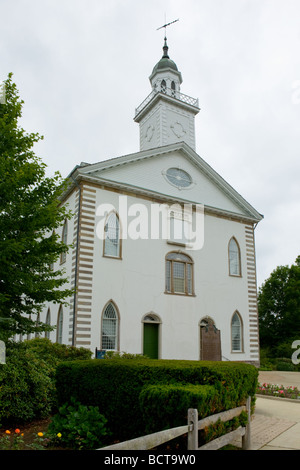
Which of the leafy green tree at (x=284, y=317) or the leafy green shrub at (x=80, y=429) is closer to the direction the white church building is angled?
the leafy green shrub

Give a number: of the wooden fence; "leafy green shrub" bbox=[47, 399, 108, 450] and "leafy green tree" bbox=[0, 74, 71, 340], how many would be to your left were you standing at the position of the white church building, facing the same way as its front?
0

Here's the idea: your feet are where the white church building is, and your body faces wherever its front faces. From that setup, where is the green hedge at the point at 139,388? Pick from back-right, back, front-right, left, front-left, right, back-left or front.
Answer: front-right

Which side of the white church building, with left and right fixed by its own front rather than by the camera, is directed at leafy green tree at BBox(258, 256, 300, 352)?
left

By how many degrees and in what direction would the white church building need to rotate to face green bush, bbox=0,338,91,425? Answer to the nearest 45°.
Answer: approximately 45° to its right

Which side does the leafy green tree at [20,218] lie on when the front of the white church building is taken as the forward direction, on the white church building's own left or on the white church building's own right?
on the white church building's own right

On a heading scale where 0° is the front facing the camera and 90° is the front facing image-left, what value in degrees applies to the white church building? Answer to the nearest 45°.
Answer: approximately 315°

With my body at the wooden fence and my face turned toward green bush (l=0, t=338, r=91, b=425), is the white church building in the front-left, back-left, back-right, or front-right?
front-right

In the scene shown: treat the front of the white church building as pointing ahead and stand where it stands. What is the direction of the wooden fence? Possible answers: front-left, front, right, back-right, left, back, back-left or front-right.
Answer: front-right
